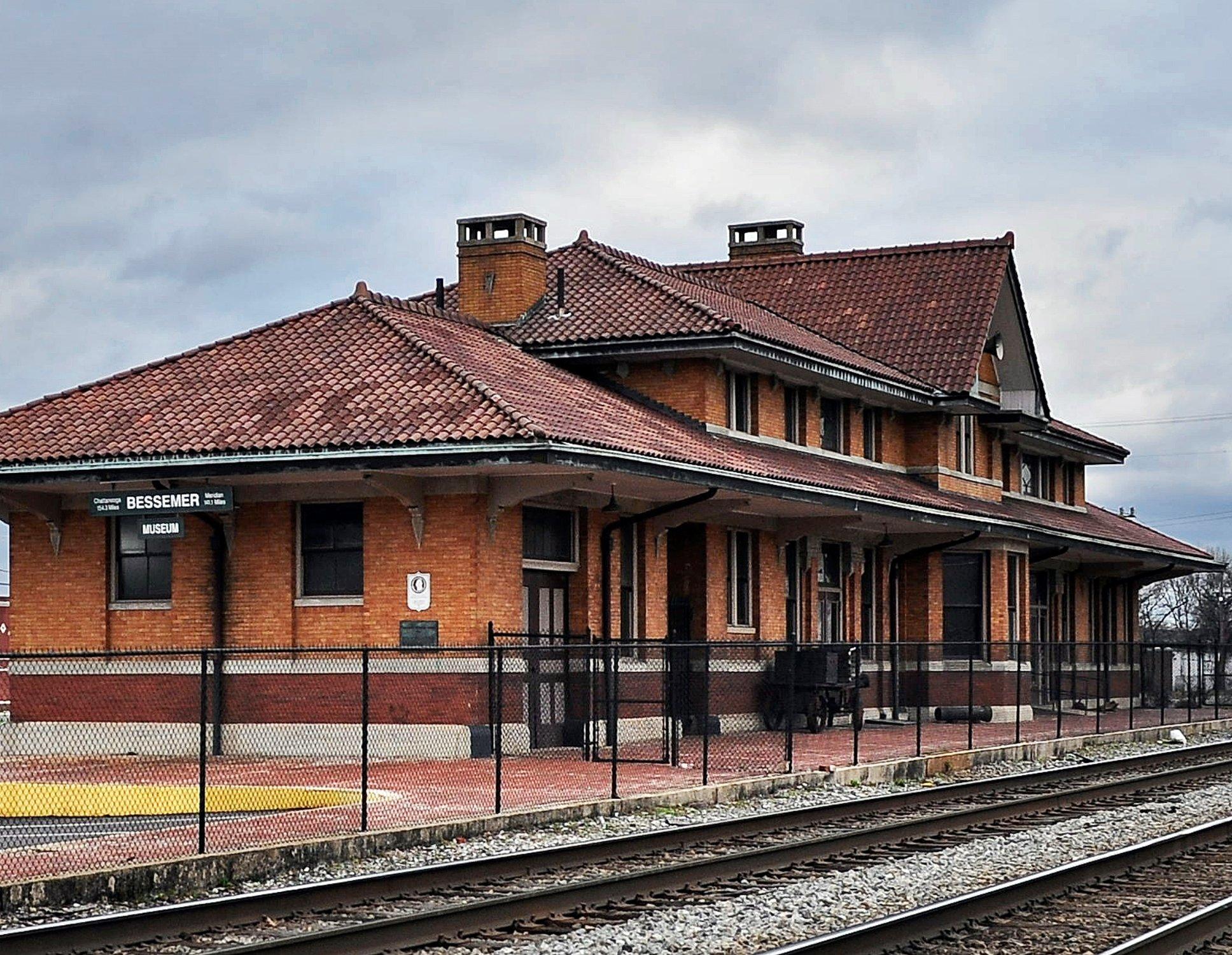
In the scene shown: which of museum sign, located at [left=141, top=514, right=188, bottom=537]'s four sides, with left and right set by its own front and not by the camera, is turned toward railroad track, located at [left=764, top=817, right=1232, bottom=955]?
front

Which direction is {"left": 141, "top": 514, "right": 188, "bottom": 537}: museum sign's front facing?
toward the camera

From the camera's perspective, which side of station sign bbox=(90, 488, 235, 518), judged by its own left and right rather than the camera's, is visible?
front

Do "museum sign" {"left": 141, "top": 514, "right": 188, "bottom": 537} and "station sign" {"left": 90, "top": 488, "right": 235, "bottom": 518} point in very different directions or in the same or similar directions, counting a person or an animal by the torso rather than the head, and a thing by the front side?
same or similar directions

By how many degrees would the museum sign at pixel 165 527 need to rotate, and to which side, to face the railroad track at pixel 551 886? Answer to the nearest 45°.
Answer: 0° — it already faces it

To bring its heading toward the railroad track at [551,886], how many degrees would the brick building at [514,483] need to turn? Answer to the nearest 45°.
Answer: approximately 45° to its right
